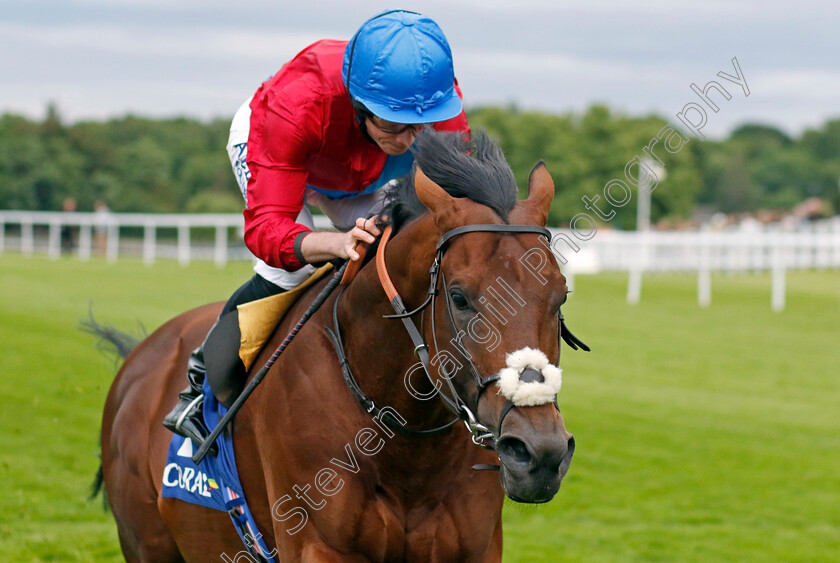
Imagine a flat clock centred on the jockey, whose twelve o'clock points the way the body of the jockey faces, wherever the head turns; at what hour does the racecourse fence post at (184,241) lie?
The racecourse fence post is roughly at 7 o'clock from the jockey.

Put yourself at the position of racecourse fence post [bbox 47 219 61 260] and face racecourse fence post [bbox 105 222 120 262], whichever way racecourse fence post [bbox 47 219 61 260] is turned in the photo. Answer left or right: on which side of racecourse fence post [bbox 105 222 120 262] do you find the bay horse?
right

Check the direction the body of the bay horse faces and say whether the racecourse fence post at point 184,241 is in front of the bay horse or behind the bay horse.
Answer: behind

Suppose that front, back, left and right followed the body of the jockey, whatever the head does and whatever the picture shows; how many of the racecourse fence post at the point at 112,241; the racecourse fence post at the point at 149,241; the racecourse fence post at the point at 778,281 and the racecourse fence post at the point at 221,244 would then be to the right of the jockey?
0

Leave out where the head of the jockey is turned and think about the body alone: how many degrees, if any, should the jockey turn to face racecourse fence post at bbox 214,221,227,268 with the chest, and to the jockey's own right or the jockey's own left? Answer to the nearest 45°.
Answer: approximately 135° to the jockey's own left

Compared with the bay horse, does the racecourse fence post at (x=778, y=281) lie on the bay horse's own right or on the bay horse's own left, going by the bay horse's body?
on the bay horse's own left

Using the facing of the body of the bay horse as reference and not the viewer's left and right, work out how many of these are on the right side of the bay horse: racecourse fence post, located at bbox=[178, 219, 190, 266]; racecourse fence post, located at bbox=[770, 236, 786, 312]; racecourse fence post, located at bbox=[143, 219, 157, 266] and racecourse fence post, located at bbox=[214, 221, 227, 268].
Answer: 0

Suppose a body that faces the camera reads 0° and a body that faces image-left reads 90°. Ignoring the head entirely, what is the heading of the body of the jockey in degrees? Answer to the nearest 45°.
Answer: approximately 315°

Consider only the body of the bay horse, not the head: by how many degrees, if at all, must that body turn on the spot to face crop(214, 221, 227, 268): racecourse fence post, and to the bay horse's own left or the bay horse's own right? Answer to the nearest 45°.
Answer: approximately 135° to the bay horse's own left

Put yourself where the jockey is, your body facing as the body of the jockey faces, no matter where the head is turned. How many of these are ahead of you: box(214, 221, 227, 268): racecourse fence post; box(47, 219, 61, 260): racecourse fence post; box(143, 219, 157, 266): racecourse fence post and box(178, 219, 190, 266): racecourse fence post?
0

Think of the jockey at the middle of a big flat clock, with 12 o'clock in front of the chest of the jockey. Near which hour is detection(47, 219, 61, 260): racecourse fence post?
The racecourse fence post is roughly at 7 o'clock from the jockey.

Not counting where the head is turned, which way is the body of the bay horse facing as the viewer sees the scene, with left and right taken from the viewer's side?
facing the viewer and to the right of the viewer

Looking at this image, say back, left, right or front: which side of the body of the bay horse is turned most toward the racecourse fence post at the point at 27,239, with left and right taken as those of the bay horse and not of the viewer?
back
